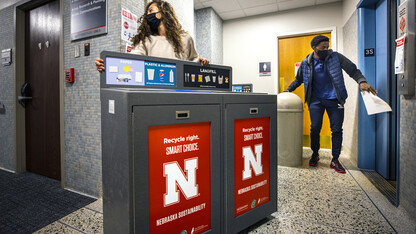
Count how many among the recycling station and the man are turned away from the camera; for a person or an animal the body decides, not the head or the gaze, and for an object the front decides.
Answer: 0

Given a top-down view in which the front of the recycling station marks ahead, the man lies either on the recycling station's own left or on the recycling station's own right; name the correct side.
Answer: on the recycling station's own left

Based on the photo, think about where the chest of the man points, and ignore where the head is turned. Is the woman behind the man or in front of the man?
in front

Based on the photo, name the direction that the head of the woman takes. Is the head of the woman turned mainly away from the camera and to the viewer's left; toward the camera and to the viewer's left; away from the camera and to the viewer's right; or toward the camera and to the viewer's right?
toward the camera and to the viewer's left

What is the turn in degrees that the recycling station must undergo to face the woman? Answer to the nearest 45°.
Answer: approximately 135° to its left

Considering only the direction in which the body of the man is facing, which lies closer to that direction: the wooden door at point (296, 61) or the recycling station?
the recycling station

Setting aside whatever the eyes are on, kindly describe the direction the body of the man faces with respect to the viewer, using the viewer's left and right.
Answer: facing the viewer

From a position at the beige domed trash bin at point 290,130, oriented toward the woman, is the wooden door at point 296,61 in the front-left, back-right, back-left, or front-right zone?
back-right

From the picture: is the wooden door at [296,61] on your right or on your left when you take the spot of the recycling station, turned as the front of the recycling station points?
on your left

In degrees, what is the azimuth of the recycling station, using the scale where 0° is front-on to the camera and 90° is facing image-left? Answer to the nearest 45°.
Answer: approximately 315°

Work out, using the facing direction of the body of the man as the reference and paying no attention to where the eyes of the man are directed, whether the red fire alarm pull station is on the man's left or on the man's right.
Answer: on the man's right
